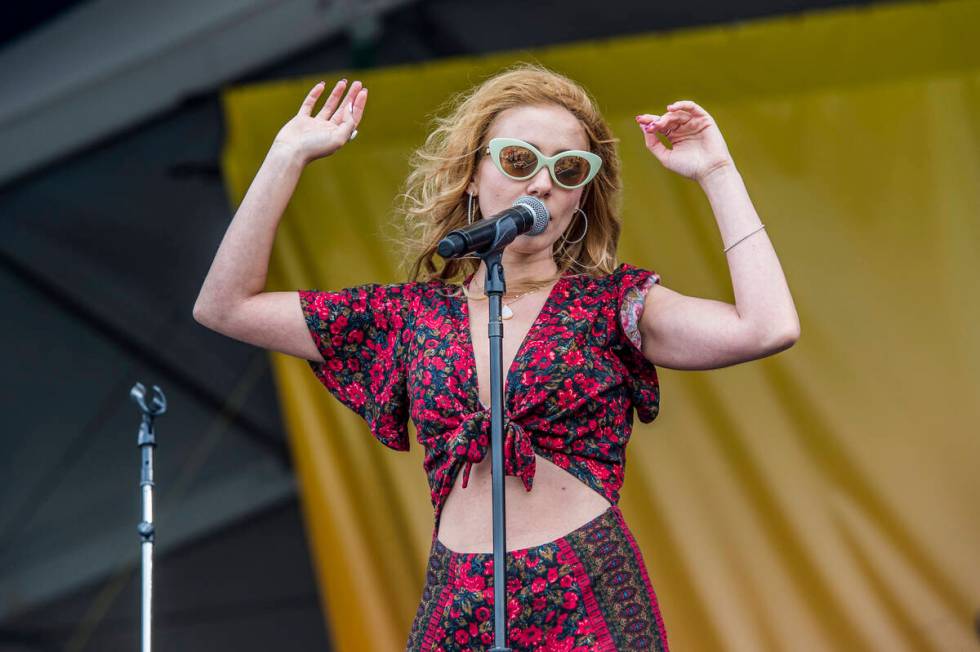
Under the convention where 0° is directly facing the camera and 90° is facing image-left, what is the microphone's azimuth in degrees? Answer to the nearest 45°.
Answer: approximately 225°

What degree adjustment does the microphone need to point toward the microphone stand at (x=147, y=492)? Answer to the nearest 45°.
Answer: approximately 90° to its left

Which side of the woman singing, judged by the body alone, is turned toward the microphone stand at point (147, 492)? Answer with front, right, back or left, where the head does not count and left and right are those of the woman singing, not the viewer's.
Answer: right

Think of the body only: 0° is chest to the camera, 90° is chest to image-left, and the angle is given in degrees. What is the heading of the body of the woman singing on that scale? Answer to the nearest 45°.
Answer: approximately 0°
